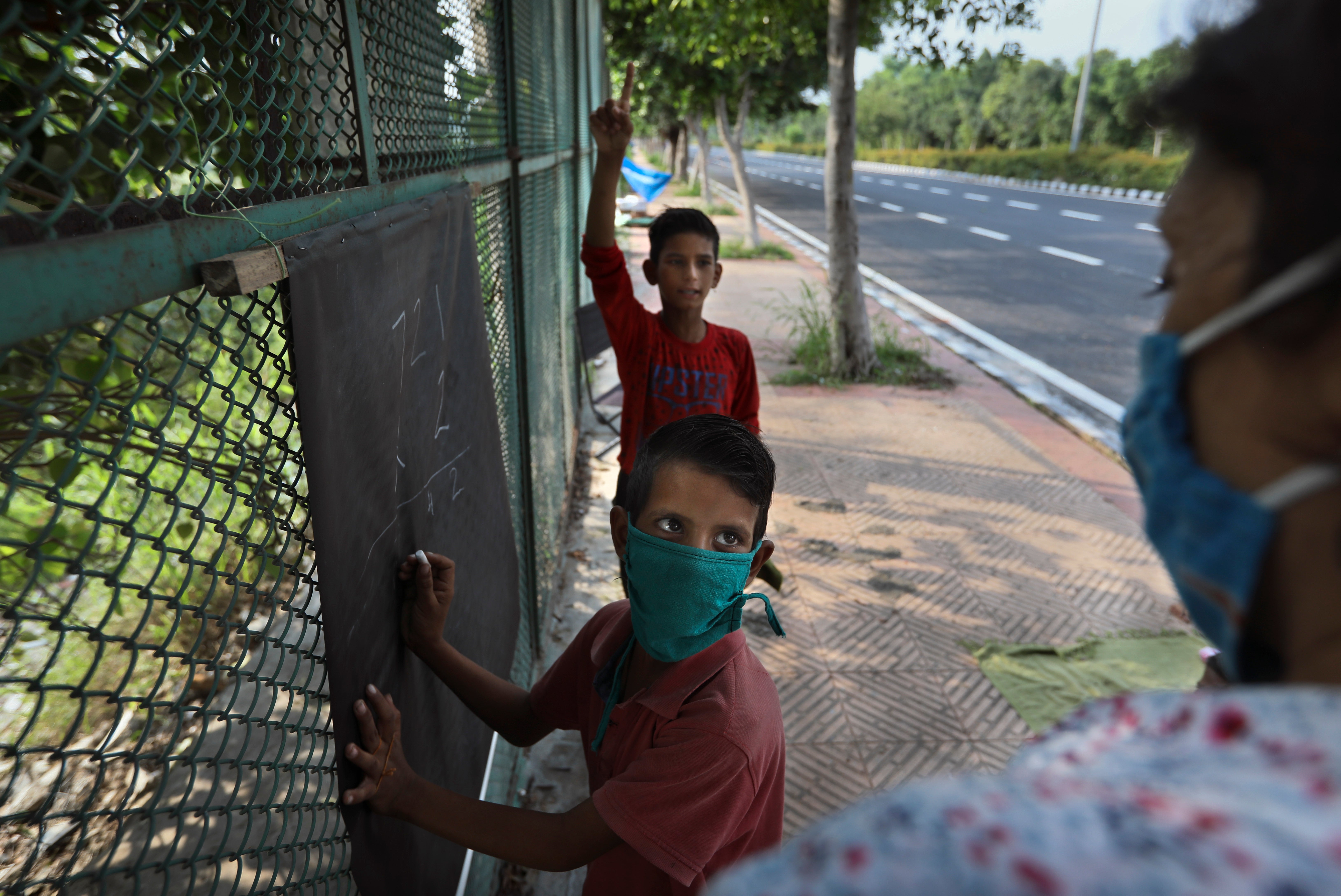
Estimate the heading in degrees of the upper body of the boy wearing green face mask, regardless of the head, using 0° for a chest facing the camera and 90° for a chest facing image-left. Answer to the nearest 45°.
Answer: approximately 45°

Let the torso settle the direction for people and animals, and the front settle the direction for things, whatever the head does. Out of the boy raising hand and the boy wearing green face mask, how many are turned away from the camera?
0

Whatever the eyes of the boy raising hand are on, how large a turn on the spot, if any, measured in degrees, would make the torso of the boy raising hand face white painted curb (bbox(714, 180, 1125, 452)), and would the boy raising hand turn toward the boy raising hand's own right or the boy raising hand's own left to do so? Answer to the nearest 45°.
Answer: approximately 135° to the boy raising hand's own left

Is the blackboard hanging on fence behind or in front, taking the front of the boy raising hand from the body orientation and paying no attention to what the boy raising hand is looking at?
in front

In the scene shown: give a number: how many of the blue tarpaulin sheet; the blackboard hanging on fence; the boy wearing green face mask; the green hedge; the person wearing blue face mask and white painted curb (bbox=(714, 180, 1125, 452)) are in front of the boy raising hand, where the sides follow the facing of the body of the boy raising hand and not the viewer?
3

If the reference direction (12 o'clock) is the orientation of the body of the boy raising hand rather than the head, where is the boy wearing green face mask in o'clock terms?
The boy wearing green face mask is roughly at 12 o'clock from the boy raising hand.

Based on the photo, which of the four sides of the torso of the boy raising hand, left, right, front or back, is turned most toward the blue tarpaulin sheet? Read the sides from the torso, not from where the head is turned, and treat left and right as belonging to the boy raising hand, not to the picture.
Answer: back

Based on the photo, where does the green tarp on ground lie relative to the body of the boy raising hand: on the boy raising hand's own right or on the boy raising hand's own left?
on the boy raising hand's own left

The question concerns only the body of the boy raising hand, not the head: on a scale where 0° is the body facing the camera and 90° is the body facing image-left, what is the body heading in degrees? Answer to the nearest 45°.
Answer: approximately 0°

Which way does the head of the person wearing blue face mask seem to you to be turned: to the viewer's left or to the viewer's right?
to the viewer's left
